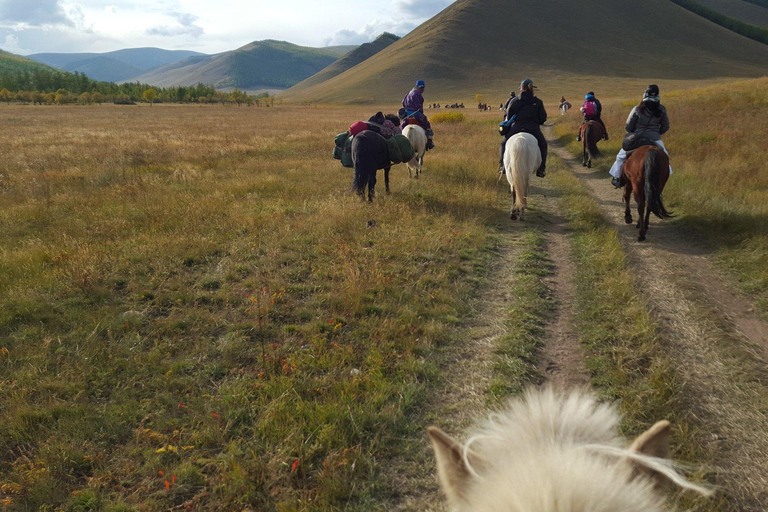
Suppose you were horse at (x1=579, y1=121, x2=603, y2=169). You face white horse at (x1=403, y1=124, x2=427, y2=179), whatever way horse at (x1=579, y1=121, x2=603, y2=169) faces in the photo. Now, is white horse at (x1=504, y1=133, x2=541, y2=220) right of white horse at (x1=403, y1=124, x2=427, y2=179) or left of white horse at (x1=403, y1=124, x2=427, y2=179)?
left

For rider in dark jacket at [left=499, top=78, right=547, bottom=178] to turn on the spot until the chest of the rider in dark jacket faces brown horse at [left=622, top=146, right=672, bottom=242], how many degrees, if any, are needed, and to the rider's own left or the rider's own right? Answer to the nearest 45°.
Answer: approximately 135° to the rider's own right

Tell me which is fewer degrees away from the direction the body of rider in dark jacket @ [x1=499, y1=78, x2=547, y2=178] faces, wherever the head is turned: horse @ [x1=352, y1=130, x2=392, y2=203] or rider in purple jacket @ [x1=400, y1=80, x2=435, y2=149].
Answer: the rider in purple jacket

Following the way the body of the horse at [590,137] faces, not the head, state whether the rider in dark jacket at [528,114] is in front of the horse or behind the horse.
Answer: behind

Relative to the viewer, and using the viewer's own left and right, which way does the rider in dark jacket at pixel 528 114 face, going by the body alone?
facing away from the viewer

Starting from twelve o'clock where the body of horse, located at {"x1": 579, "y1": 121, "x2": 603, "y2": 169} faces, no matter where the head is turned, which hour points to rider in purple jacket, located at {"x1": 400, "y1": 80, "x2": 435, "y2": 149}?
The rider in purple jacket is roughly at 8 o'clock from the horse.

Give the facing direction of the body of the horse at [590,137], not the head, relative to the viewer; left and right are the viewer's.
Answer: facing away from the viewer

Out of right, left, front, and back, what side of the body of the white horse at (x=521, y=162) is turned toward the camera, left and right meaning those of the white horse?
back

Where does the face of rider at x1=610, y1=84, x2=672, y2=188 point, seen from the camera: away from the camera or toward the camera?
away from the camera
